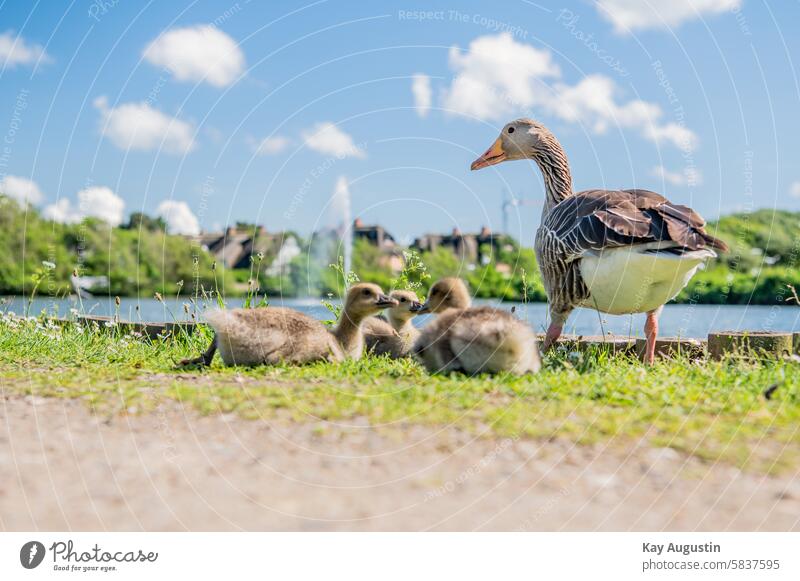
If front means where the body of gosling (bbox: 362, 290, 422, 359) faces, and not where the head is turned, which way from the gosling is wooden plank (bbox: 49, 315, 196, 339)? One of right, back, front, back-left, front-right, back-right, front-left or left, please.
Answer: back

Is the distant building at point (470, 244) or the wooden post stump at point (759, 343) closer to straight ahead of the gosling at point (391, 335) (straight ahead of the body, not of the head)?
the wooden post stump

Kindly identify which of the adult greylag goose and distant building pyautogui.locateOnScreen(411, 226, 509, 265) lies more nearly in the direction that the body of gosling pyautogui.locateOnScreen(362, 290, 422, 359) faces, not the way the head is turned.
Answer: the adult greylag goose

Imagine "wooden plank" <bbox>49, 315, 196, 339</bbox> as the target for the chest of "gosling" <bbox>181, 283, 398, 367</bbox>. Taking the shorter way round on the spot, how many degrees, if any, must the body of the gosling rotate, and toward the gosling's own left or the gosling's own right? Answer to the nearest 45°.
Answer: approximately 135° to the gosling's own left

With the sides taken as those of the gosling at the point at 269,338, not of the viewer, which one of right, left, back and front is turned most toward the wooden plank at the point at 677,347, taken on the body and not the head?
front

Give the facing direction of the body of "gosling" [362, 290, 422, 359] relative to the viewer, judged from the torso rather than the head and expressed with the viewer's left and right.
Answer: facing the viewer and to the right of the viewer

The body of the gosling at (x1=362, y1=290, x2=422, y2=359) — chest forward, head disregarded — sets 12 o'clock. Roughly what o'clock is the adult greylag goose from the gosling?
The adult greylag goose is roughly at 11 o'clock from the gosling.

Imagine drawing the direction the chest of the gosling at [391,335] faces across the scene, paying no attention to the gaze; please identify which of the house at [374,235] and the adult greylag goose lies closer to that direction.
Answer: the adult greylag goose

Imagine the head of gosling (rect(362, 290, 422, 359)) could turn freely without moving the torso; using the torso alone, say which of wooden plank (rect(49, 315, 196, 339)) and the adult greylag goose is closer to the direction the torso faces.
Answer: the adult greylag goose

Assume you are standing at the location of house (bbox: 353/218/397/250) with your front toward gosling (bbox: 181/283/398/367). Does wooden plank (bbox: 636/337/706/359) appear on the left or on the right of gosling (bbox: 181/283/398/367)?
left

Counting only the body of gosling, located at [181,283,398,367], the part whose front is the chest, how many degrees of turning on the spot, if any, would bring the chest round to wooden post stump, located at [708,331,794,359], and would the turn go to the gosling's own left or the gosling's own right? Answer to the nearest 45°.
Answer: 0° — it already faces it

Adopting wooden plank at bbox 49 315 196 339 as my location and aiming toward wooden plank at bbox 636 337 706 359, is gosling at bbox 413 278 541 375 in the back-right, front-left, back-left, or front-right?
front-right

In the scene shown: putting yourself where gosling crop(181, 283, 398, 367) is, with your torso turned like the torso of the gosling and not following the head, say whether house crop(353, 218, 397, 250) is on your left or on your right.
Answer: on your left

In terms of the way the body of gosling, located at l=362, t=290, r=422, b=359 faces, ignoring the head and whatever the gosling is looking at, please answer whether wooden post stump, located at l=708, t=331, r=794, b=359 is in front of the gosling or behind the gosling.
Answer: in front

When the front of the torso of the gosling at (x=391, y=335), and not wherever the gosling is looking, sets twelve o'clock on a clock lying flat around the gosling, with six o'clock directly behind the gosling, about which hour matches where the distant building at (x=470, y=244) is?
The distant building is roughly at 8 o'clock from the gosling.

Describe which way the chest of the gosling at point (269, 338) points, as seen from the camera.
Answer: to the viewer's right

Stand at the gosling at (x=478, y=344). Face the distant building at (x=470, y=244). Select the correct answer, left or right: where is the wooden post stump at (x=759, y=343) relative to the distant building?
right

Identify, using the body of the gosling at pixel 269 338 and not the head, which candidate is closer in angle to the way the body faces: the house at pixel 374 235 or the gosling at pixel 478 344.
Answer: the gosling

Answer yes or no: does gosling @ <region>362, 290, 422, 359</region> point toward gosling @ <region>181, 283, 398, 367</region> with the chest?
no

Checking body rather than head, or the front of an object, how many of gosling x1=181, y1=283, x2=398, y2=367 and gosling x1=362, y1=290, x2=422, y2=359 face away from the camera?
0
